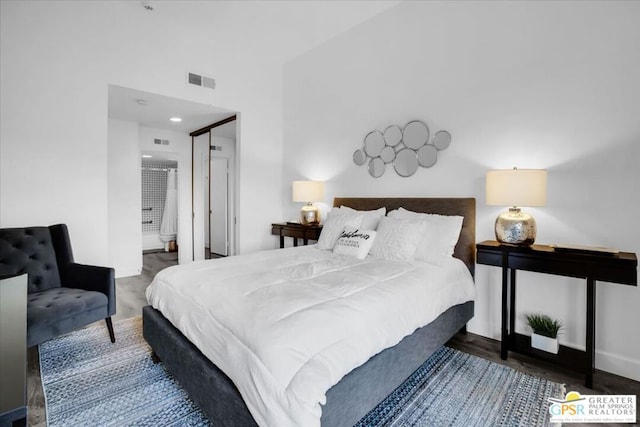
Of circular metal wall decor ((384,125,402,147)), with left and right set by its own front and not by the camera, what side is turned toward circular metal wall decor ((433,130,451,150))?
left

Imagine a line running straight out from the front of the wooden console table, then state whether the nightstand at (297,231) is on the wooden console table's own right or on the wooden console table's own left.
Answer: on the wooden console table's own right

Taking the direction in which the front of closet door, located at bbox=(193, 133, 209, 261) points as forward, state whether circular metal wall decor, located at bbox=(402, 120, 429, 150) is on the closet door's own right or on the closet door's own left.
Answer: on the closet door's own left

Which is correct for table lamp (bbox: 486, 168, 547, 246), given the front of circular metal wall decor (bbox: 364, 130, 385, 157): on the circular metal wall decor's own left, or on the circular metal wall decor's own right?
on the circular metal wall decor's own left

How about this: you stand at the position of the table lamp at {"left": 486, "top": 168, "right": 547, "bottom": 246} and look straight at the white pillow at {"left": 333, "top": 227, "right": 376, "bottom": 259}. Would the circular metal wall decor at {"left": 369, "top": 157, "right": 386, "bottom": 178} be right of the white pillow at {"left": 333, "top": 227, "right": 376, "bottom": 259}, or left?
right

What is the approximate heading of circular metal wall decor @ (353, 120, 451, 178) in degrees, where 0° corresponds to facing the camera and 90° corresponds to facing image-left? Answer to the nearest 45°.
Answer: approximately 45°

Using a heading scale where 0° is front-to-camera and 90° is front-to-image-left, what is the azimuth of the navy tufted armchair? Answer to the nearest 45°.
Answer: approximately 315°
